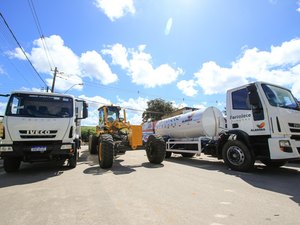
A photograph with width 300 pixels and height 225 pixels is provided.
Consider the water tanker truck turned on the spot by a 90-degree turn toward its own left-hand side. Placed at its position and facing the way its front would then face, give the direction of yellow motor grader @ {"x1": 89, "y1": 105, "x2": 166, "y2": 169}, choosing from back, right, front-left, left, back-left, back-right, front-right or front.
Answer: back-left
